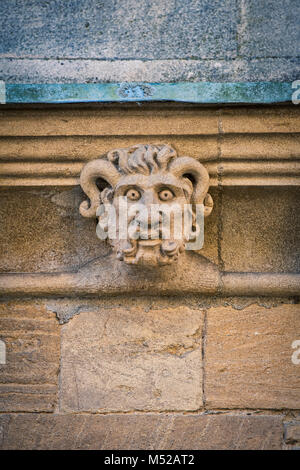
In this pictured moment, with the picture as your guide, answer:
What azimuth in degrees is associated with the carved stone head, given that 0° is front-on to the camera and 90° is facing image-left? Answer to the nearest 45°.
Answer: approximately 0°
